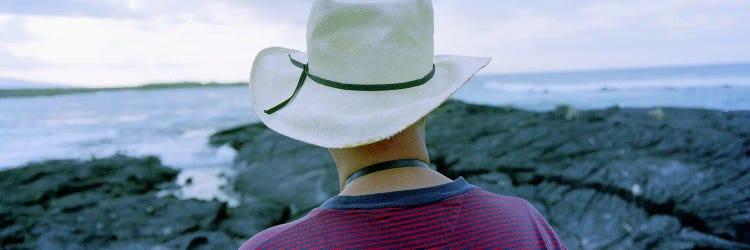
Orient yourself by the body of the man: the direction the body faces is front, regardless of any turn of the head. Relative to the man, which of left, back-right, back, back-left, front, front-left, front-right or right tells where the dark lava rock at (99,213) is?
front-left

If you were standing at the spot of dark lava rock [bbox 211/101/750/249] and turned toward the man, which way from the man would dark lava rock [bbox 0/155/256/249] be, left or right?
right

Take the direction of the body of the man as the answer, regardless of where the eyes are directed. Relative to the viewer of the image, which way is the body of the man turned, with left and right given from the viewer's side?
facing away from the viewer

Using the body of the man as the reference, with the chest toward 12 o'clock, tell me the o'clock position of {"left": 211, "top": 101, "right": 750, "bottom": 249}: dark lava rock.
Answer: The dark lava rock is roughly at 1 o'clock from the man.

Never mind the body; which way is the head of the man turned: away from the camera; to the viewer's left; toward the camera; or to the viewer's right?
away from the camera
